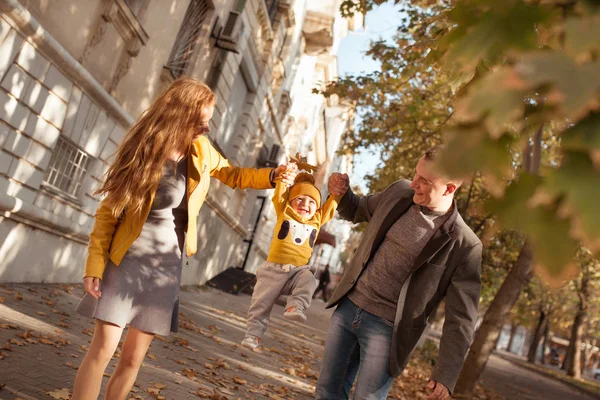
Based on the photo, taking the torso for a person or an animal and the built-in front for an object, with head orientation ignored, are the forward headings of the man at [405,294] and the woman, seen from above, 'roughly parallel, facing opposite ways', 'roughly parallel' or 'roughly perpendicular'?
roughly perpendicular

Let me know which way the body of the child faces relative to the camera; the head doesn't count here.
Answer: toward the camera

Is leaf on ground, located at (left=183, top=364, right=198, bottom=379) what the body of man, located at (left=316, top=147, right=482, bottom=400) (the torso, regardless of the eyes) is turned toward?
no

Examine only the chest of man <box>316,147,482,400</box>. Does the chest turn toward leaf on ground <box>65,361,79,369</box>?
no

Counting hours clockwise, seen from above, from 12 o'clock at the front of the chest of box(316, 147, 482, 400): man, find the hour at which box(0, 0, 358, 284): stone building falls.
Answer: The stone building is roughly at 3 o'clock from the man.

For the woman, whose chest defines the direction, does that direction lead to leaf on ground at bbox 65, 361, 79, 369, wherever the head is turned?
no

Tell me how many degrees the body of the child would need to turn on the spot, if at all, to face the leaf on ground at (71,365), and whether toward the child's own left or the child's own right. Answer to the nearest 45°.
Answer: approximately 135° to the child's own right

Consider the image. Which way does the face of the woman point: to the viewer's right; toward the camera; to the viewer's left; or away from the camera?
to the viewer's right

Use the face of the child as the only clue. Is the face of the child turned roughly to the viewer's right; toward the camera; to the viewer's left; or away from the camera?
toward the camera

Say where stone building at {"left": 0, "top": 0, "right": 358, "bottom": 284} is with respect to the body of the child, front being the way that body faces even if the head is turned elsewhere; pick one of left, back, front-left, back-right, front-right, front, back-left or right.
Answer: back-right

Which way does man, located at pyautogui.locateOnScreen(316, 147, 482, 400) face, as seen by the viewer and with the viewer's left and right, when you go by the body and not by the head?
facing the viewer and to the left of the viewer

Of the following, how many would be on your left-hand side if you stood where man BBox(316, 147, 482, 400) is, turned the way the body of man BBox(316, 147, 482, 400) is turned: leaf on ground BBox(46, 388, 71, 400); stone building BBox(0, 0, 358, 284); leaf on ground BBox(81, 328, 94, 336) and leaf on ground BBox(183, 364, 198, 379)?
0
